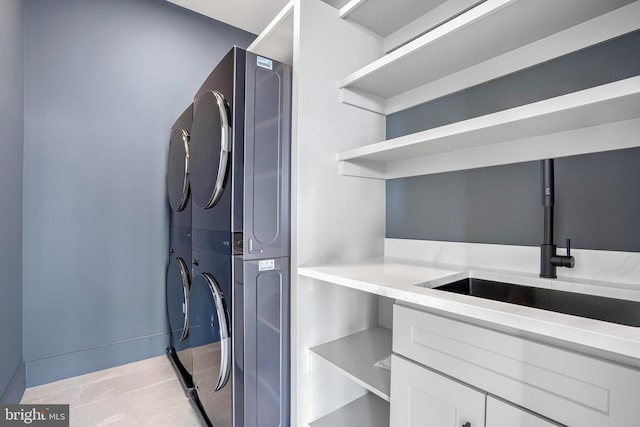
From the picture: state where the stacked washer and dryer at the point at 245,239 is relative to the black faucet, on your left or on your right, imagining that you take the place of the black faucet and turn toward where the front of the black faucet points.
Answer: on your right
